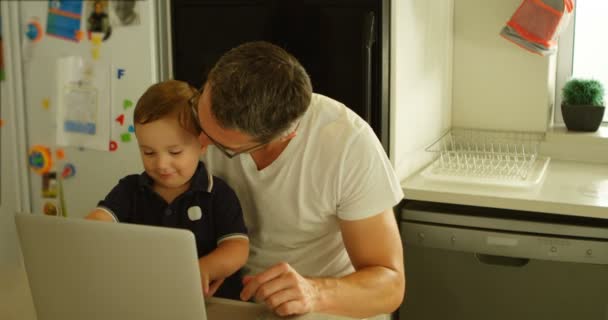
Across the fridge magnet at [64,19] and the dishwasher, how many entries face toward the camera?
2

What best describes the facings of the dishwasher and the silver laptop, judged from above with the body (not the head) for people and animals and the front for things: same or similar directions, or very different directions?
very different directions

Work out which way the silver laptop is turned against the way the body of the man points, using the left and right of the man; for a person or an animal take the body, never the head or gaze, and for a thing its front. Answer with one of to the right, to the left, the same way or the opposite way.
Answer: the opposite way

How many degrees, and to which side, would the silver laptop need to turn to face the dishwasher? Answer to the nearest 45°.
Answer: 0° — it already faces it

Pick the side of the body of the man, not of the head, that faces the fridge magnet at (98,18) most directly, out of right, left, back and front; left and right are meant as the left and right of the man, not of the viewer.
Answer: right

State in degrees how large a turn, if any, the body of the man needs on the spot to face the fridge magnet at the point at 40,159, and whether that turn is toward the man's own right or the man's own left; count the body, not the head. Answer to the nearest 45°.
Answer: approximately 90° to the man's own right

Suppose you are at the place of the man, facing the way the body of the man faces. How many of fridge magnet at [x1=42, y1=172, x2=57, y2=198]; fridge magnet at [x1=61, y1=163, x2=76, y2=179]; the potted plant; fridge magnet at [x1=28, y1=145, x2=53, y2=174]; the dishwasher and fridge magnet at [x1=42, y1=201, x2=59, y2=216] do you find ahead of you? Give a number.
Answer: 4

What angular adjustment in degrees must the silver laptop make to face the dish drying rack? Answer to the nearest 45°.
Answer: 0° — it already faces it

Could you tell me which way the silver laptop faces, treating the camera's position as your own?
facing away from the viewer and to the right of the viewer
